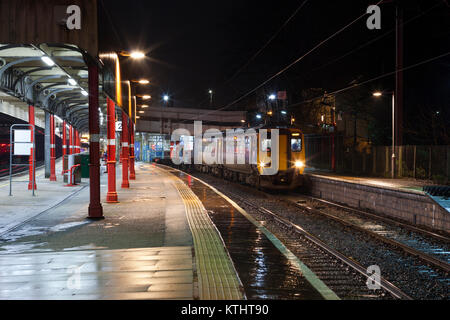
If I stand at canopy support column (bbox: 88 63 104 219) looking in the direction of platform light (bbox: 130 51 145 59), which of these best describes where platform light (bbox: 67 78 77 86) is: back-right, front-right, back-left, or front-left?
front-left

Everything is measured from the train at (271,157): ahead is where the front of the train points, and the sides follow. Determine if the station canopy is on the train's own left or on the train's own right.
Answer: on the train's own right

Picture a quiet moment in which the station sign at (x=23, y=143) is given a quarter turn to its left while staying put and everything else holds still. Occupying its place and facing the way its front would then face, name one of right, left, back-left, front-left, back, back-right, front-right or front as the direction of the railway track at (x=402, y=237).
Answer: front-right

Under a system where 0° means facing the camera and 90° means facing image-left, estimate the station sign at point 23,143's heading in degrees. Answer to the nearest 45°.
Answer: approximately 0°

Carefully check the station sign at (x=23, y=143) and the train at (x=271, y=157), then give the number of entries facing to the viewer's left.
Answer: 0

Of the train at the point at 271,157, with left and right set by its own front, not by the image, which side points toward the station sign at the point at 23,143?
right

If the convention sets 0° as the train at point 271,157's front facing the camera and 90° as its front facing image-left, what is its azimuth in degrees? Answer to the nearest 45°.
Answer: approximately 315°

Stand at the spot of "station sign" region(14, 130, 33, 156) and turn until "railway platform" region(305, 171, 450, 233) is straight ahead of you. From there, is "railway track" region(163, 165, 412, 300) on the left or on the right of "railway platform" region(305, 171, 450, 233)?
right

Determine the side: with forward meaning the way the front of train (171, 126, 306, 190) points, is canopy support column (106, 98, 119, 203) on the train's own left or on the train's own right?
on the train's own right

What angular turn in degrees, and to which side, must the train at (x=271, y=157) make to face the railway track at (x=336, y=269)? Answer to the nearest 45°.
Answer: approximately 45° to its right

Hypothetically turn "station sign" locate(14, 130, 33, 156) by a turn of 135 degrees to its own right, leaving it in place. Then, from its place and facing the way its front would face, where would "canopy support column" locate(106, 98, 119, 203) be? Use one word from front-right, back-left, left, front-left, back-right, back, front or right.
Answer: back

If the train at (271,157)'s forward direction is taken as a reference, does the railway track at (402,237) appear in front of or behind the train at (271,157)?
in front
